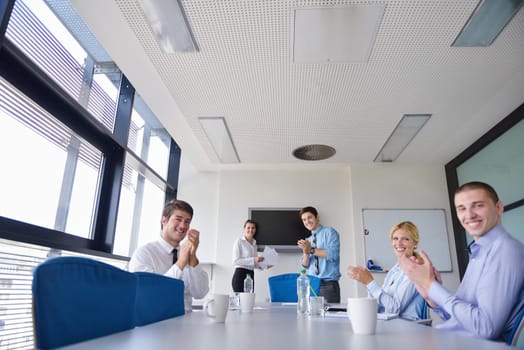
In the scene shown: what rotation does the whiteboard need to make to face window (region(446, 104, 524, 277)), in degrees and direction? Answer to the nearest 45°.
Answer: approximately 45° to its left

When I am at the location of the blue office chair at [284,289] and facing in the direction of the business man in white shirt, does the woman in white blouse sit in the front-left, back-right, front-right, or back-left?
back-right

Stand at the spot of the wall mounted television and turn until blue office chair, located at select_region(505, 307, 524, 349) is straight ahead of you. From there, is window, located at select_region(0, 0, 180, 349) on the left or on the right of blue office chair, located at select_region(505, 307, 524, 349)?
right

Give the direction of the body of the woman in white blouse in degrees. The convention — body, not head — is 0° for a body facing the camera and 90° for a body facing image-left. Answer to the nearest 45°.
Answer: approximately 315°

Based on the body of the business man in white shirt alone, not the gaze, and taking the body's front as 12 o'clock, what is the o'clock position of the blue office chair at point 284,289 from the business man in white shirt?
The blue office chair is roughly at 9 o'clock from the business man in white shirt.

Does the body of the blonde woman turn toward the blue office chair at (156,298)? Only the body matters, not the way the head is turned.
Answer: yes
